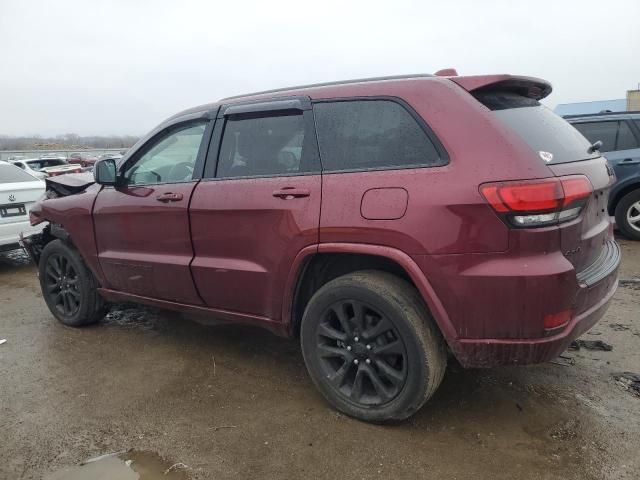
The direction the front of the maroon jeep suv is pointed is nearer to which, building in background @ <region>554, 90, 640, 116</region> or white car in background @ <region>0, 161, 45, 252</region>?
the white car in background

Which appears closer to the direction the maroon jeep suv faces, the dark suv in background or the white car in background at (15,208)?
the white car in background

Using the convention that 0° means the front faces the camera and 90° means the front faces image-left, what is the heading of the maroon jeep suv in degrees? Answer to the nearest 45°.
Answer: approximately 135°

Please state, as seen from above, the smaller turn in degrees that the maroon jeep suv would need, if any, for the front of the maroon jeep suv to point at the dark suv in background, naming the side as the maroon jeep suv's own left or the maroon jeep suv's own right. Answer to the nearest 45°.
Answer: approximately 90° to the maroon jeep suv's own right

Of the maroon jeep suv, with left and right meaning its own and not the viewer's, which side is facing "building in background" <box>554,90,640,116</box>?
right

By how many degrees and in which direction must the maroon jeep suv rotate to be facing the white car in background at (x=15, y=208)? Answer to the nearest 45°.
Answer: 0° — it already faces it
